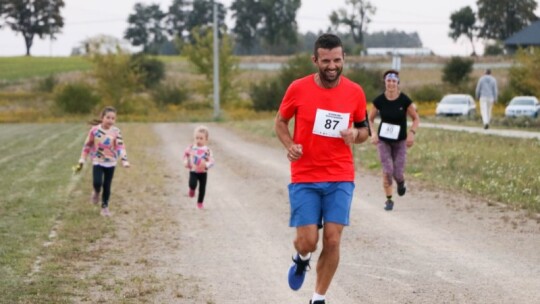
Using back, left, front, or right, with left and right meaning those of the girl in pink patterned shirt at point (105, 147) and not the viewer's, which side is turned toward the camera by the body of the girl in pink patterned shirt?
front

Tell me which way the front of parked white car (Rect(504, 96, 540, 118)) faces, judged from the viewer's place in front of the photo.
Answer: facing the viewer and to the left of the viewer

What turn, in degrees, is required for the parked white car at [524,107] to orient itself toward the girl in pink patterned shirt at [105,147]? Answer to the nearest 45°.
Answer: approximately 45° to its left

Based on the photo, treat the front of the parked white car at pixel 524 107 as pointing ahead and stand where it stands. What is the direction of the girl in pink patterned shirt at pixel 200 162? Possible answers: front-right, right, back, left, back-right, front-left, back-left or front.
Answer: front-left

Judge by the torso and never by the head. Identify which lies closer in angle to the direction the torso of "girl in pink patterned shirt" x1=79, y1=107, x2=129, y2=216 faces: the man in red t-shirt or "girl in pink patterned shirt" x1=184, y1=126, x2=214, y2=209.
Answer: the man in red t-shirt

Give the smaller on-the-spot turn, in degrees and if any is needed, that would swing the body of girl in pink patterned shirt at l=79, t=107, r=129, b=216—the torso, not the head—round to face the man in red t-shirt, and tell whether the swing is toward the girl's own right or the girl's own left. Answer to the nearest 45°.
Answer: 0° — they already face them

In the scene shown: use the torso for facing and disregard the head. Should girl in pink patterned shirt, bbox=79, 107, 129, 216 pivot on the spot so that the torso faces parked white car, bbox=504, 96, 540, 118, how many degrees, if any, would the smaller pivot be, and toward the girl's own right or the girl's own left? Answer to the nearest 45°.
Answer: approximately 135° to the girl's own left
